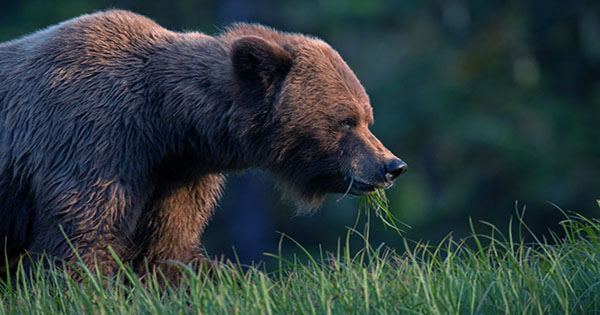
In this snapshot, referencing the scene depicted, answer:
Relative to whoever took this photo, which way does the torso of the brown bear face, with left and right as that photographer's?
facing to the right of the viewer
